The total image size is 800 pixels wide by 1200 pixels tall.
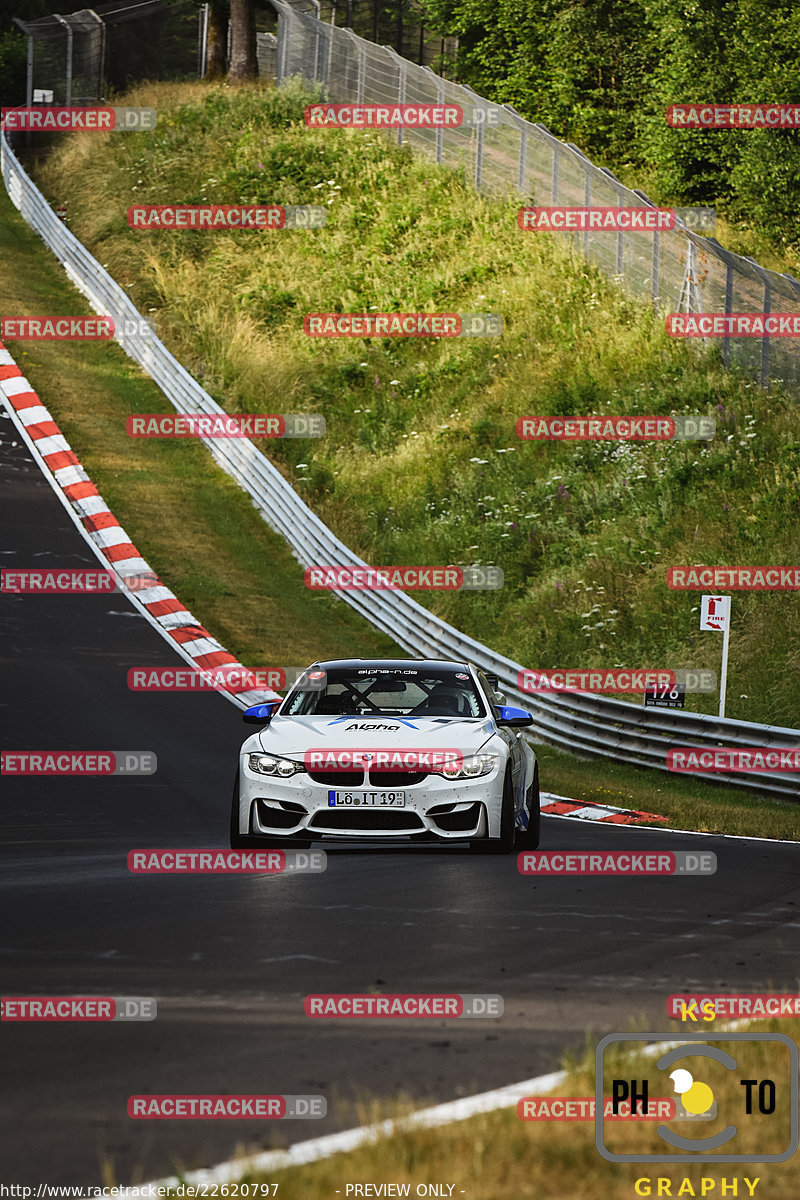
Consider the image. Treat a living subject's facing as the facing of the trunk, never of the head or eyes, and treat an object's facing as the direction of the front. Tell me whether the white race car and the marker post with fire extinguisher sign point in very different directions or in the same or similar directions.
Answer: same or similar directions

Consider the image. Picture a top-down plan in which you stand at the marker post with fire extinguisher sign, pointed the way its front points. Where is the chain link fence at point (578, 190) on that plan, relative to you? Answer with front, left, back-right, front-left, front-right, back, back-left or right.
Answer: back

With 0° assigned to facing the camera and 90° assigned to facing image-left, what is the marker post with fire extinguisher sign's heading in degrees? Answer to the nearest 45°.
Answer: approximately 0°

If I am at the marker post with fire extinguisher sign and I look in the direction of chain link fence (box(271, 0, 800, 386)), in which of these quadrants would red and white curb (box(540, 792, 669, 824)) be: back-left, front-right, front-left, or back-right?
back-left

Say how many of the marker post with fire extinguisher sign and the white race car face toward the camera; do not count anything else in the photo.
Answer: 2

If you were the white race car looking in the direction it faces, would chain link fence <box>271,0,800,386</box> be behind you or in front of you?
behind

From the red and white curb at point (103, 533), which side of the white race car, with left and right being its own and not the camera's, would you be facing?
back

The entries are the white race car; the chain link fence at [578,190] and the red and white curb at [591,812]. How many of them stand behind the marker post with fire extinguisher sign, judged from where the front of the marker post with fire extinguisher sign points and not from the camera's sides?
1

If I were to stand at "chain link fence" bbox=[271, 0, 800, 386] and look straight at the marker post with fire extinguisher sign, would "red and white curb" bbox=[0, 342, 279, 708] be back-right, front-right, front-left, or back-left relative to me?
front-right

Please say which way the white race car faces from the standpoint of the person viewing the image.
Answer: facing the viewer

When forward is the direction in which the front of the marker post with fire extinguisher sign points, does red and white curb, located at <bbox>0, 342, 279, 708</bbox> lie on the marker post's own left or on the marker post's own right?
on the marker post's own right

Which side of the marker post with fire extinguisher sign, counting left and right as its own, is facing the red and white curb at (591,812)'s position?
front
